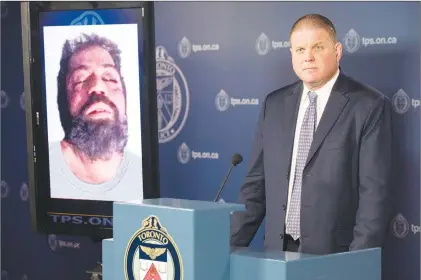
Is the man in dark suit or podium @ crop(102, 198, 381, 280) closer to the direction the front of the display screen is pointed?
the podium

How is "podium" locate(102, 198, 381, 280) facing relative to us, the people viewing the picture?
facing the viewer and to the left of the viewer

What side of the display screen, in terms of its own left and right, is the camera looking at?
front

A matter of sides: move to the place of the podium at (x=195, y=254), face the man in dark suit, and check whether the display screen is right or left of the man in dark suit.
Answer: left

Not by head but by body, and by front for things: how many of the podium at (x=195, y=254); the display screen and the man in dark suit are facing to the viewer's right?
0

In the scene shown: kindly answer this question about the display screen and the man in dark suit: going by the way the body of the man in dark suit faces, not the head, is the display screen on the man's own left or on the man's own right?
on the man's own right

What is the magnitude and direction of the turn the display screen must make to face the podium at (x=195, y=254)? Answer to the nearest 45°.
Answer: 0° — it already faces it

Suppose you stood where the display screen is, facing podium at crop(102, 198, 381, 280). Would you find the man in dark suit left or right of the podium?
left

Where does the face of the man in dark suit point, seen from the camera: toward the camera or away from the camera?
toward the camera

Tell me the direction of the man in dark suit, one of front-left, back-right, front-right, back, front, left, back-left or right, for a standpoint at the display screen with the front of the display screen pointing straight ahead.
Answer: front-left

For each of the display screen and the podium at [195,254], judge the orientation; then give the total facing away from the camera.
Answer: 0

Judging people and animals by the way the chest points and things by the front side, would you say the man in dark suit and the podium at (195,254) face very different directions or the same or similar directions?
same or similar directions
